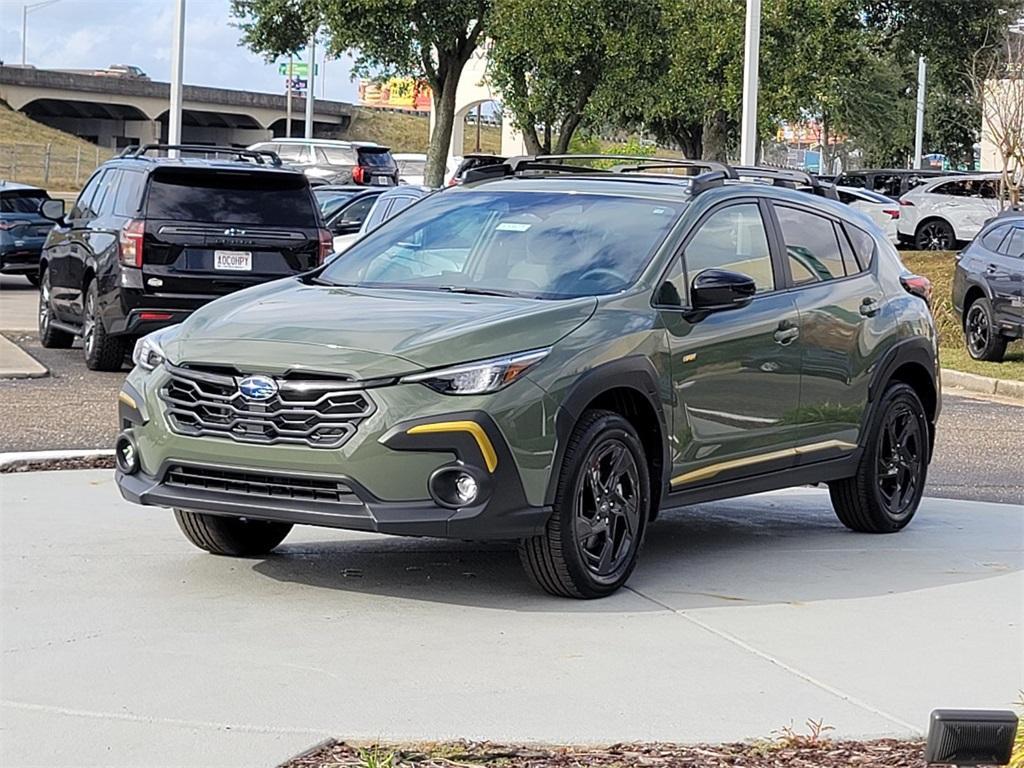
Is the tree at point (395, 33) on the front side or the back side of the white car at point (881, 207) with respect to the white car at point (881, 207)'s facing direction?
on the front side

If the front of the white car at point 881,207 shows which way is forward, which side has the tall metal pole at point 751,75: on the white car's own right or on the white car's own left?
on the white car's own left

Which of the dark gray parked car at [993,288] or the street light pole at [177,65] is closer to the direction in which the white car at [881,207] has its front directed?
the street light pole

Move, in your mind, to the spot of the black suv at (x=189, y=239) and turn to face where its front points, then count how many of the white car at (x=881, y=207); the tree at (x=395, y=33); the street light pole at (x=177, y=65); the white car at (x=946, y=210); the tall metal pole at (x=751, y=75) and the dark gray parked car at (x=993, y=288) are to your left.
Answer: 0

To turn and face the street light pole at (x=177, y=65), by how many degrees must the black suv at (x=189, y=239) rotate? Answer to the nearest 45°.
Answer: approximately 45° to its right

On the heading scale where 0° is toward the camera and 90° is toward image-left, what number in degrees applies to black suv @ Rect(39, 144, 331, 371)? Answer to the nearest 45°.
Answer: approximately 135°

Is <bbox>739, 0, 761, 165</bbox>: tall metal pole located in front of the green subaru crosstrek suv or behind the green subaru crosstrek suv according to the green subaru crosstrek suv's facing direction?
behind

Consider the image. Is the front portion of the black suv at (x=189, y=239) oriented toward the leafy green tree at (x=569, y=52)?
no

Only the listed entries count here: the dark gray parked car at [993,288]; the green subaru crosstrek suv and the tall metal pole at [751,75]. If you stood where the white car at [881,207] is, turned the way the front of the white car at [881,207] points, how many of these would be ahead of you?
0

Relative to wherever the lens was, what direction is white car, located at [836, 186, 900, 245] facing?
facing away from the viewer and to the left of the viewer

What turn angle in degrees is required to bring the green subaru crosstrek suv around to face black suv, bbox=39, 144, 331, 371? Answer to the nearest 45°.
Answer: approximately 135° to its right

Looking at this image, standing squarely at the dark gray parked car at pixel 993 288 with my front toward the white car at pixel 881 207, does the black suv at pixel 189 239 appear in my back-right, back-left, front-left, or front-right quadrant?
back-left

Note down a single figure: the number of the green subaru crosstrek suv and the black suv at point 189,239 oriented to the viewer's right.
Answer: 0

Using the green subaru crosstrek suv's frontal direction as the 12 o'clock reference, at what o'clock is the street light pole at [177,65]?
The street light pole is roughly at 4 o'clock from the green subaru crosstrek suv.

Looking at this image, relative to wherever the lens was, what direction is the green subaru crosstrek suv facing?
facing the viewer and to the left of the viewer
